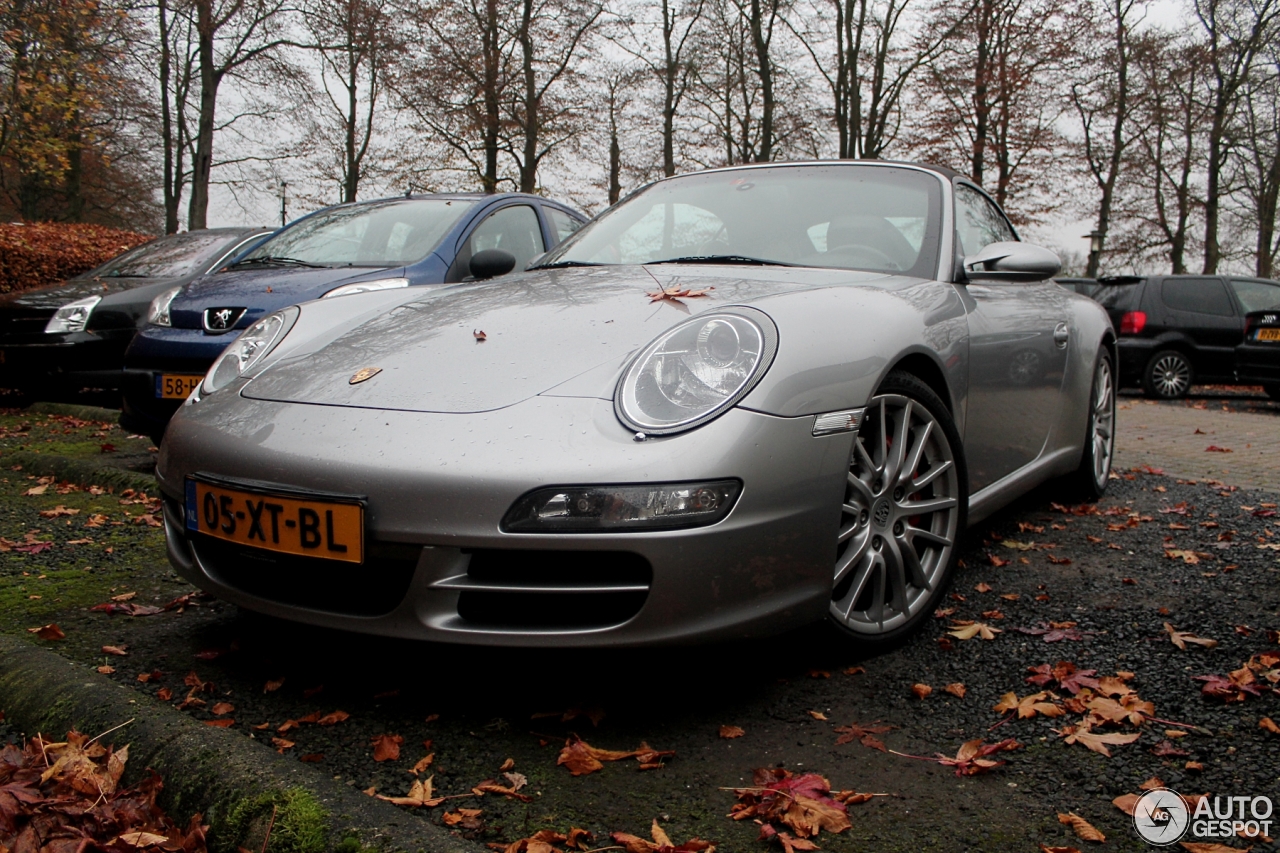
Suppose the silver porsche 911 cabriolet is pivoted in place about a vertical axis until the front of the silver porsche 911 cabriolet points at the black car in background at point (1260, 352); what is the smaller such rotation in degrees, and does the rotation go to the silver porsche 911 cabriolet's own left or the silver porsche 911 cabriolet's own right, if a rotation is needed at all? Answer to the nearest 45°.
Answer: approximately 180°

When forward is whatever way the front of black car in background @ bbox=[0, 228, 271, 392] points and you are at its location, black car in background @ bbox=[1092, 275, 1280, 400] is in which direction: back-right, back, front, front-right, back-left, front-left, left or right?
back-left

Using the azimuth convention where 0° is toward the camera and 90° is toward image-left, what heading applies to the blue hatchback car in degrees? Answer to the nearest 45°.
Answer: approximately 45°

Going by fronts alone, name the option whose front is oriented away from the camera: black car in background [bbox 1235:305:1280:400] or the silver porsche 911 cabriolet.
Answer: the black car in background

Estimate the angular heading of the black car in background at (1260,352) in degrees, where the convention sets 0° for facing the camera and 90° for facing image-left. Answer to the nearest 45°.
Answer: approximately 180°

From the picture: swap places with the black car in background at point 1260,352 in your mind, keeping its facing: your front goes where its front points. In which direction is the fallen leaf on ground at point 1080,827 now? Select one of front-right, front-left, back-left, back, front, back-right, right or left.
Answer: back

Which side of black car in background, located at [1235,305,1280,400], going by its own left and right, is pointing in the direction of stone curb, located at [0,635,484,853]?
back
